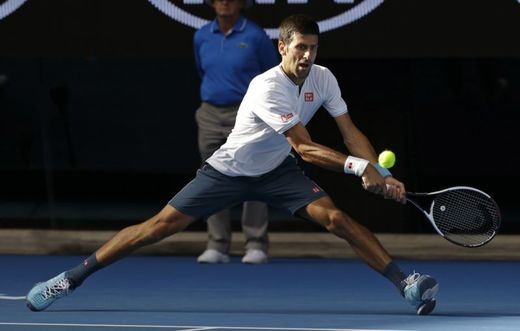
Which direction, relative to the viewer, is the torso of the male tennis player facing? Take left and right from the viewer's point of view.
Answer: facing the viewer and to the right of the viewer

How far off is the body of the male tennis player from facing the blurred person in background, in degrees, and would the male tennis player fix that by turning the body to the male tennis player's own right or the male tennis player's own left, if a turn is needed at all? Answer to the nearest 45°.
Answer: approximately 135° to the male tennis player's own left

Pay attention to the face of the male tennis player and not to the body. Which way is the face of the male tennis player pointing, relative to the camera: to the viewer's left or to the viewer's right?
to the viewer's right
